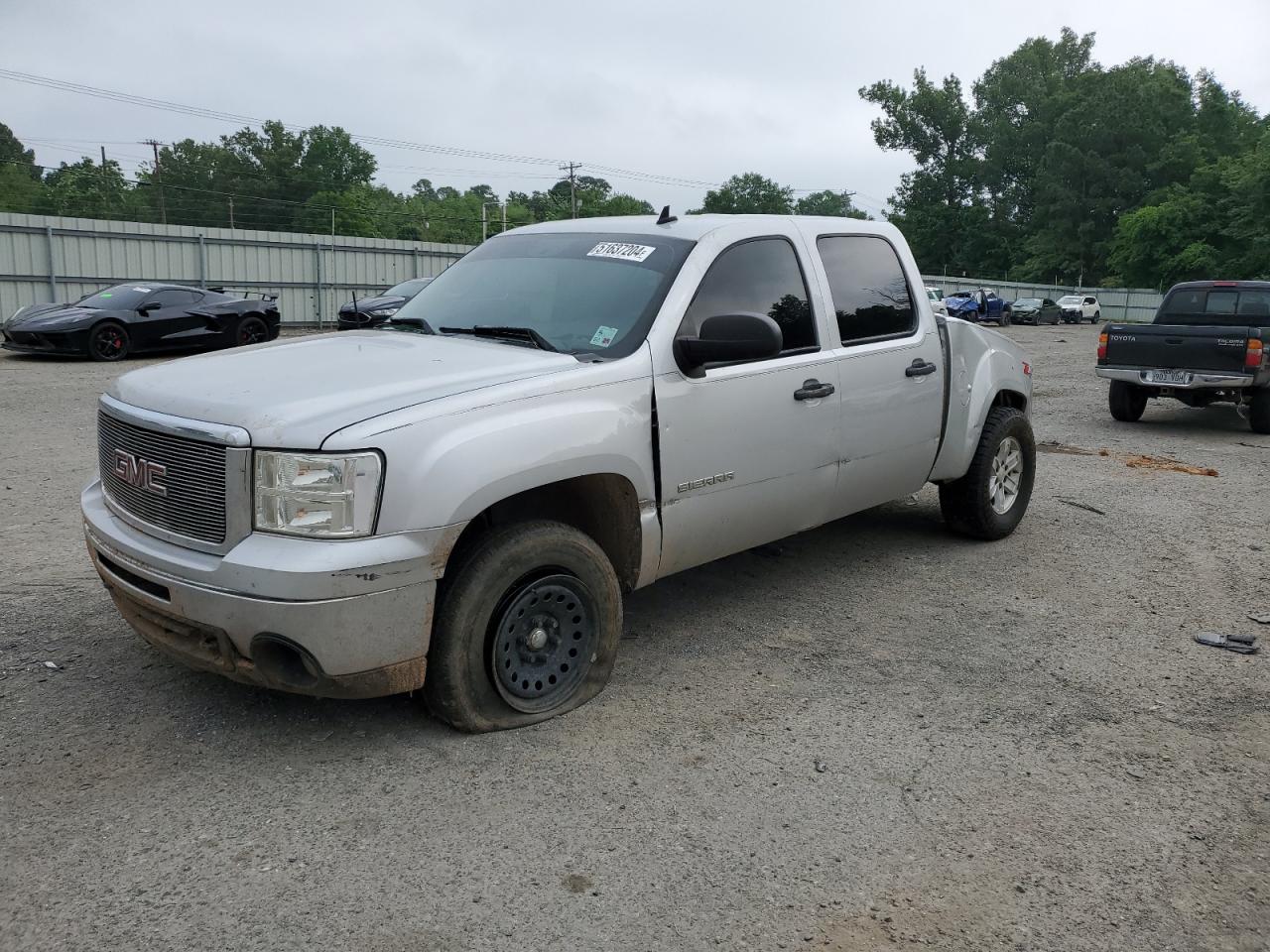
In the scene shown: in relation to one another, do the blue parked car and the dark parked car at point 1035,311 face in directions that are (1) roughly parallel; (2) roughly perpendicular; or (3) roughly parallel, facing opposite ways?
roughly parallel

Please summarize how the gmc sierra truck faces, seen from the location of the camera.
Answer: facing the viewer and to the left of the viewer

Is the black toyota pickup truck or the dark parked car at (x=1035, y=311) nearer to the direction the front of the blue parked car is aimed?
the black toyota pickup truck

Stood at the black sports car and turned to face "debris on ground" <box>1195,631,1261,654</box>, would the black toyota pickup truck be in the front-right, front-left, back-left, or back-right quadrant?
front-left

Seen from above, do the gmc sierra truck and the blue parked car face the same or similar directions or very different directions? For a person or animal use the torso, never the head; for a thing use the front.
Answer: same or similar directions

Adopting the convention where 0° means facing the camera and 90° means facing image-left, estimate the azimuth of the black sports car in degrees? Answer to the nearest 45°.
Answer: approximately 45°

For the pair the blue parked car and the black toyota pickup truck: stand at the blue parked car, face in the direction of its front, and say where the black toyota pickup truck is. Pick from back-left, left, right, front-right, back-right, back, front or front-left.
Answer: front-left

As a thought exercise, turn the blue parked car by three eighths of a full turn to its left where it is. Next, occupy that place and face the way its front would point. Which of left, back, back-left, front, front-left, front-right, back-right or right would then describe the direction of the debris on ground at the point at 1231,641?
right

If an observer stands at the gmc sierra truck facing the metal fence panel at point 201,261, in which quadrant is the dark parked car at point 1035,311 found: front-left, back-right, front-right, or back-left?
front-right

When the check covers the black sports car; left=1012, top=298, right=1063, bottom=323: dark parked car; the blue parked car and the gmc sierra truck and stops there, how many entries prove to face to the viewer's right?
0

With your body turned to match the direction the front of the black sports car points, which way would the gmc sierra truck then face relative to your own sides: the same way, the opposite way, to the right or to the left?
the same way

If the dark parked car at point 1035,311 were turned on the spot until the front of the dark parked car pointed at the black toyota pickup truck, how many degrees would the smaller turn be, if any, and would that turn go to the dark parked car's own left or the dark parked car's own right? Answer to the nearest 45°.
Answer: approximately 45° to the dark parked car's own left
